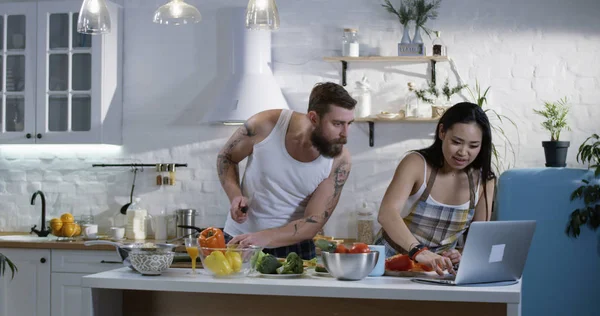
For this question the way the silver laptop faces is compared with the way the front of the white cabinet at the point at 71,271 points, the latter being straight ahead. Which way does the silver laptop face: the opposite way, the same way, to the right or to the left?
the opposite way

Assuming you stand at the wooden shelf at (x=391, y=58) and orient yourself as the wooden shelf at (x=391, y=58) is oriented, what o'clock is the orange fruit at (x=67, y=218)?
The orange fruit is roughly at 3 o'clock from the wooden shelf.

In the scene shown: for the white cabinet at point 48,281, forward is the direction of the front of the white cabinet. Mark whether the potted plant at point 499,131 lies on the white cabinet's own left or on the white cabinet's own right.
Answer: on the white cabinet's own left

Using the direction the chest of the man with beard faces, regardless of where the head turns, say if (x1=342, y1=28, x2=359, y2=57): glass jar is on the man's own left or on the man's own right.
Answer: on the man's own left

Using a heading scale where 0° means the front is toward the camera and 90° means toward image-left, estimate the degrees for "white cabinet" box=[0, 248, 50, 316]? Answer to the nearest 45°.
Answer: approximately 0°

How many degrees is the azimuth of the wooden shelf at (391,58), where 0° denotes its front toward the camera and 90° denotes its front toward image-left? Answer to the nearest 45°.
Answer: approximately 0°

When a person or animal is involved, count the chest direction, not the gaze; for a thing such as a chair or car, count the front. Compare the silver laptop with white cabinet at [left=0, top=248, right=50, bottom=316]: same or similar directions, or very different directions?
very different directions

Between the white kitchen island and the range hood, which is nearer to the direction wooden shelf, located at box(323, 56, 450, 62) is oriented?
the white kitchen island
